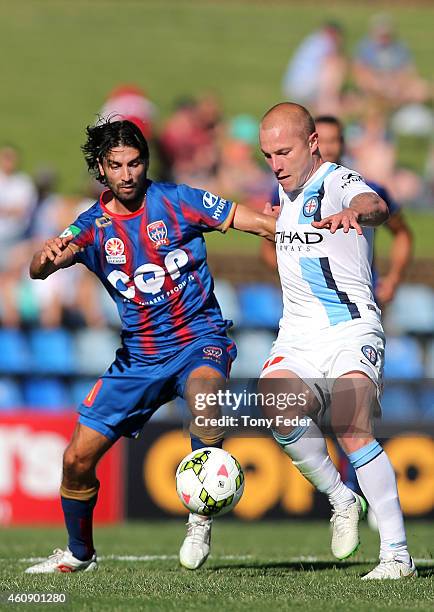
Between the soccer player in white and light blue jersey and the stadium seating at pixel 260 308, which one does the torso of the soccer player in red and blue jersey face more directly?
the soccer player in white and light blue jersey

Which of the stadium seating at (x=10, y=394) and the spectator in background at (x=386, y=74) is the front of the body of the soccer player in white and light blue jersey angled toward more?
the stadium seating

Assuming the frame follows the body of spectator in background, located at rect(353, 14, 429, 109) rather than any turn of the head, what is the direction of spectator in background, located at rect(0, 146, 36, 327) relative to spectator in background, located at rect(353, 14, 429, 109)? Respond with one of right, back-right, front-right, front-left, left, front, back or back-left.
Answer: front-right

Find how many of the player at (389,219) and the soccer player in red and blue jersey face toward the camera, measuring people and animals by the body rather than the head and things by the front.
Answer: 2

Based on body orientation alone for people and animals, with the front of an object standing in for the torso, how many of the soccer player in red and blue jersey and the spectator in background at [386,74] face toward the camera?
2

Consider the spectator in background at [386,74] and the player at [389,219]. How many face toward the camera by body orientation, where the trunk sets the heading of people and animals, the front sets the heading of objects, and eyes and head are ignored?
2

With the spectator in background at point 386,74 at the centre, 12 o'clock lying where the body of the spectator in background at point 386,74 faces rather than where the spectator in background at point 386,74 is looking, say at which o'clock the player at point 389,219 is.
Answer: the player at point 389,219 is roughly at 12 o'clock from the spectator in background at point 386,74.

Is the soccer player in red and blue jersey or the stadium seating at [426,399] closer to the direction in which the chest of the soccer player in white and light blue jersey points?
the soccer player in red and blue jersey

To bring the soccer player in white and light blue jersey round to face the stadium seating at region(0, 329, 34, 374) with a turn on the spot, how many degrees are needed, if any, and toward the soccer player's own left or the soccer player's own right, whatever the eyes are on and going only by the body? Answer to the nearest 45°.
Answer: approximately 90° to the soccer player's own right

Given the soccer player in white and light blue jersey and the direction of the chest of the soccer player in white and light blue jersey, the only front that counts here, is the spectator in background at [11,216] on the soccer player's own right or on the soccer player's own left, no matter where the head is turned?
on the soccer player's own right

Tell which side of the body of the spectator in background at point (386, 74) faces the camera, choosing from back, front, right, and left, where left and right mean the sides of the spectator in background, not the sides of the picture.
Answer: front

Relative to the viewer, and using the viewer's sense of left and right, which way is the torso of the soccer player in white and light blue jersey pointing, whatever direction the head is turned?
facing the viewer and to the left of the viewer

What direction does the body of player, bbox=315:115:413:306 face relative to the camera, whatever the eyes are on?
toward the camera

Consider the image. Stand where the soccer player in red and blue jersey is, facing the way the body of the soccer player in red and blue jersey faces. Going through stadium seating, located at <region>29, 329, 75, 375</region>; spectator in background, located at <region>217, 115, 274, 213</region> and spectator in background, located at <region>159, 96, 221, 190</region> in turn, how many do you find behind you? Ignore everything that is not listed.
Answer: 3

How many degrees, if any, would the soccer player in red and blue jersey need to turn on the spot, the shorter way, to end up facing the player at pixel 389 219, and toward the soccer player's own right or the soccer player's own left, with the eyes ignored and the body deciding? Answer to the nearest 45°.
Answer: approximately 135° to the soccer player's own left
